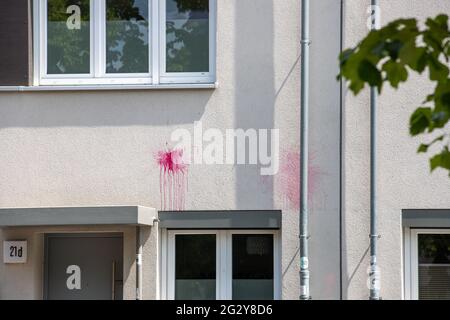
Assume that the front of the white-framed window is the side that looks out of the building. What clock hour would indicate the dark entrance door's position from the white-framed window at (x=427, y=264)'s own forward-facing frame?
The dark entrance door is roughly at 3 o'clock from the white-framed window.

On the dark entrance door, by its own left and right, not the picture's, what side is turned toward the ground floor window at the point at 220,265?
left

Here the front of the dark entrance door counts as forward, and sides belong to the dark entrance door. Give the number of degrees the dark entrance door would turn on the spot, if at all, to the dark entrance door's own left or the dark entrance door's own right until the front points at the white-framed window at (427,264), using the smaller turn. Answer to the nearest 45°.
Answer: approximately 90° to the dark entrance door's own left

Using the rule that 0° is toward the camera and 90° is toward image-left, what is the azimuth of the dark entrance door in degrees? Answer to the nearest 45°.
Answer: approximately 0°

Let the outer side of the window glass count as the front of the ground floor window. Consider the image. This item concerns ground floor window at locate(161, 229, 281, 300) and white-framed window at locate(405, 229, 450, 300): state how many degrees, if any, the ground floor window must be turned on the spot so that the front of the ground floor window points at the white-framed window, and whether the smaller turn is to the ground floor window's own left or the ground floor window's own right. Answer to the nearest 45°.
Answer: approximately 90° to the ground floor window's own left

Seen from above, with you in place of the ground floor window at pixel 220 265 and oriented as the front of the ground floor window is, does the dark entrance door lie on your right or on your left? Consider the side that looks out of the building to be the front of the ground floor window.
on your right

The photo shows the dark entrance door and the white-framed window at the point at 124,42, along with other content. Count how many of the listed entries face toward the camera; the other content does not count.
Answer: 2

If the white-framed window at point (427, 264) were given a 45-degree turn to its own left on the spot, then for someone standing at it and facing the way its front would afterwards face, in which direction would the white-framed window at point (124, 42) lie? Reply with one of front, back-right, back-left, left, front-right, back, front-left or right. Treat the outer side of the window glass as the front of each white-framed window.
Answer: back-right

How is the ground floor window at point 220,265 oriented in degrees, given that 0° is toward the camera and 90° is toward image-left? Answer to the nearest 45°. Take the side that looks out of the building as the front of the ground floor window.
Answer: approximately 0°
